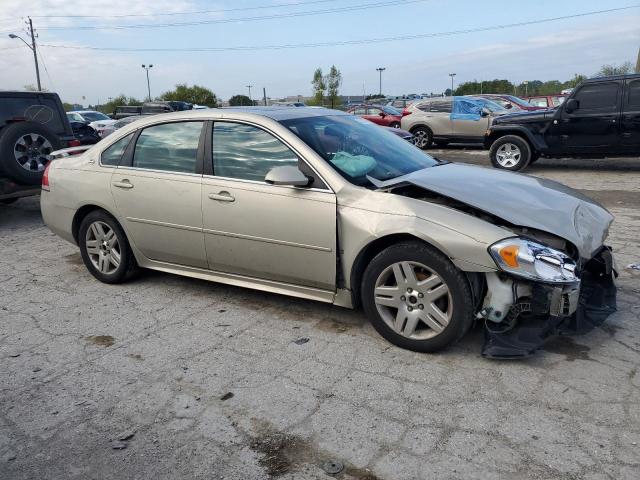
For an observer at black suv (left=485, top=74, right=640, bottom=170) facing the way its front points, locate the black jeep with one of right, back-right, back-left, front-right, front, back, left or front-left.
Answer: front-left

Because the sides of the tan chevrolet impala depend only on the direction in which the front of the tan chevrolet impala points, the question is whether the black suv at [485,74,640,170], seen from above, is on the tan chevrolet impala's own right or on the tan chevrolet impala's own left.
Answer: on the tan chevrolet impala's own left

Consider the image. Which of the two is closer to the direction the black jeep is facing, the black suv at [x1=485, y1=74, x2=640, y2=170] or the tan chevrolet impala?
the black suv

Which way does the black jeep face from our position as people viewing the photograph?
facing away from the viewer

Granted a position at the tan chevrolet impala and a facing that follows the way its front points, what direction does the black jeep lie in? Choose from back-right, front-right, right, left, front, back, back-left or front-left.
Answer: back

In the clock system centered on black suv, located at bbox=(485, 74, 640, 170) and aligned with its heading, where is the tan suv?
The tan suv is roughly at 2 o'clock from the black suv.

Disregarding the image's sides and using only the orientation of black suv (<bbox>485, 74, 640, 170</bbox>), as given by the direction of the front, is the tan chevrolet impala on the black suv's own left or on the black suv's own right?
on the black suv's own left

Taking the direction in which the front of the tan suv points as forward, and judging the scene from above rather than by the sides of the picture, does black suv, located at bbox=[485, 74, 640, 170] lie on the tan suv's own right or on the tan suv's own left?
on the tan suv's own right

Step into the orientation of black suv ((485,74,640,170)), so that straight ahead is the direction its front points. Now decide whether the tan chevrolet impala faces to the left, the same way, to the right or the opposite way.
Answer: the opposite way

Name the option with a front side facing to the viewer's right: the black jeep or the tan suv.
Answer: the tan suv

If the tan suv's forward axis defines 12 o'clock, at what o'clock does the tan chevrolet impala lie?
The tan chevrolet impala is roughly at 3 o'clock from the tan suv.

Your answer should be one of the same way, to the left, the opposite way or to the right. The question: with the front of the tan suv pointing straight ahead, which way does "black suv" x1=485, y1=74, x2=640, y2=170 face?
the opposite way

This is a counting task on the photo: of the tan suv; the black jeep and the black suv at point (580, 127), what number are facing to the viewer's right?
1

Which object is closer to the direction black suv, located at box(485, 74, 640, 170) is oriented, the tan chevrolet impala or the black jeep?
the black jeep

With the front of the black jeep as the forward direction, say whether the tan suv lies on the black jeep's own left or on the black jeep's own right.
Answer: on the black jeep's own right

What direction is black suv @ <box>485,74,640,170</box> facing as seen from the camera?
to the viewer's left

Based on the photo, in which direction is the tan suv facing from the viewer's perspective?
to the viewer's right

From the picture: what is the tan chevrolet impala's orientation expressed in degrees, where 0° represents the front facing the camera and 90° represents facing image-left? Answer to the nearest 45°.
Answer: approximately 315°
